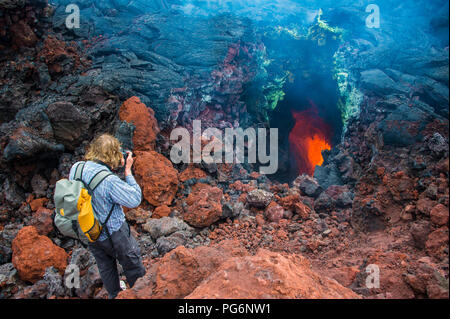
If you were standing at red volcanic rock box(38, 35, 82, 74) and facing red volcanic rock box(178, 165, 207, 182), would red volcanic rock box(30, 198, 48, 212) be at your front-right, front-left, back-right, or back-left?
front-right

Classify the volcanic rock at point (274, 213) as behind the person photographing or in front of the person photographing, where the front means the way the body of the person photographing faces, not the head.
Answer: in front

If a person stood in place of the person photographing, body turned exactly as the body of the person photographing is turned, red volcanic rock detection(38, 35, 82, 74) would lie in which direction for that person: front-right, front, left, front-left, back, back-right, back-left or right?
front-left

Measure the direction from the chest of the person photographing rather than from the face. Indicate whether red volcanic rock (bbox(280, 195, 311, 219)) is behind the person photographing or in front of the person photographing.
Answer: in front

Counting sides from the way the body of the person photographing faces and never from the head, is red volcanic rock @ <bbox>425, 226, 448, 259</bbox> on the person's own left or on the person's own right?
on the person's own right

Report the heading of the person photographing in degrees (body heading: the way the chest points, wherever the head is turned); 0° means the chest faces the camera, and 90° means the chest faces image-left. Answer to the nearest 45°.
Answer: approximately 225°

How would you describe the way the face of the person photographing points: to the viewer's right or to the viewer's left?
to the viewer's right

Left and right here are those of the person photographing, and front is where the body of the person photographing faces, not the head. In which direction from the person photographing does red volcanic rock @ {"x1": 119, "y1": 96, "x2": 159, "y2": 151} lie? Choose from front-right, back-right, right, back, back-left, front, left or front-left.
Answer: front-left

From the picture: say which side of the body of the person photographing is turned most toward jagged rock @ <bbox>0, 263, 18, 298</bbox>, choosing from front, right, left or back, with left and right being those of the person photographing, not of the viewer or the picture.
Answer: left
